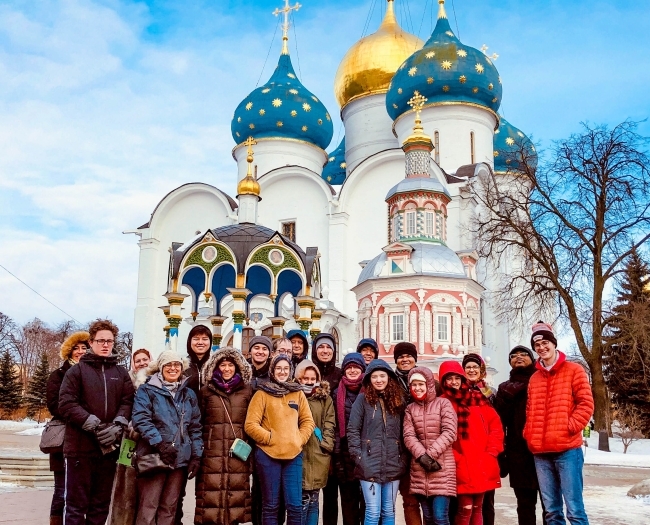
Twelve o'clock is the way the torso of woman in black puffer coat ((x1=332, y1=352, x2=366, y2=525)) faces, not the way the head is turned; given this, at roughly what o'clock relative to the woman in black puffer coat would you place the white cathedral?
The white cathedral is roughly at 6 o'clock from the woman in black puffer coat.

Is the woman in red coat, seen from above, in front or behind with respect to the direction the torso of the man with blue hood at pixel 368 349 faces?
in front

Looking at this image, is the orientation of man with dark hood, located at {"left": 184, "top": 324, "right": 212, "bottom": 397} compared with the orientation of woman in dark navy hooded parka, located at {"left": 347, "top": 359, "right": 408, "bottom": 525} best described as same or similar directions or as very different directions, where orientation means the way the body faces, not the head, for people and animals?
same or similar directions

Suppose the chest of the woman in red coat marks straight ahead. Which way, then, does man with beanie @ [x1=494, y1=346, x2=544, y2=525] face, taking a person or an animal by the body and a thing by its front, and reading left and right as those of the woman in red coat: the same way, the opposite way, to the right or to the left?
the same way

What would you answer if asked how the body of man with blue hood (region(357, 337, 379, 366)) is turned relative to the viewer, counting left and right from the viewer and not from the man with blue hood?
facing the viewer

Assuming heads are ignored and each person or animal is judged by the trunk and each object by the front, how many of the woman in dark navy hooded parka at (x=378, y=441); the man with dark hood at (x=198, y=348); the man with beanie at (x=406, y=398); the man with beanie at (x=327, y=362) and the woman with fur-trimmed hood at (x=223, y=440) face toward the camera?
5

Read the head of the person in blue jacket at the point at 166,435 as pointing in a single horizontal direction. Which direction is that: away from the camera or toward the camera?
toward the camera

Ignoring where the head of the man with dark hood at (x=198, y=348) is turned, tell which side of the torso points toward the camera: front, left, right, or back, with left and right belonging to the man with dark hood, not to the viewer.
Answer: front

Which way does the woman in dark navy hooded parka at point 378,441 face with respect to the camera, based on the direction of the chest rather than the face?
toward the camera

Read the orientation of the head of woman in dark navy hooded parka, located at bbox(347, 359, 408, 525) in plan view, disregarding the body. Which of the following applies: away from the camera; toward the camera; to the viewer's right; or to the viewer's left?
toward the camera

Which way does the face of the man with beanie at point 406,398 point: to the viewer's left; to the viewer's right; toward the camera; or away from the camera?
toward the camera

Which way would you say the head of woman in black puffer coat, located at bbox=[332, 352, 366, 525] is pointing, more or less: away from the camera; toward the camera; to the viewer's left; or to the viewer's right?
toward the camera

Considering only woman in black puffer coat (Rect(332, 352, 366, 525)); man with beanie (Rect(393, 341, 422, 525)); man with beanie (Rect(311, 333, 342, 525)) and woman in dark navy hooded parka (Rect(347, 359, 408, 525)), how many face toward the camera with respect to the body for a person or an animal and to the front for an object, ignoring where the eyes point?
4

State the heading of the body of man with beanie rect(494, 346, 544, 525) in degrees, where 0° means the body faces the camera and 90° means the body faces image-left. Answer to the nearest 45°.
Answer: approximately 45°

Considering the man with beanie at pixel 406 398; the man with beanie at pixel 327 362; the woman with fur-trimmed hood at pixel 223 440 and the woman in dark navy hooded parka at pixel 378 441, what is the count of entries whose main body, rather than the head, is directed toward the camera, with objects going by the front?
4

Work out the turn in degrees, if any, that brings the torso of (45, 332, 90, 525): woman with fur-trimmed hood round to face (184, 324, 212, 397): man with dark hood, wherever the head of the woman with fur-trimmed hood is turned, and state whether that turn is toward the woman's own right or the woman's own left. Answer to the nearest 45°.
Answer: approximately 45° to the woman's own left
